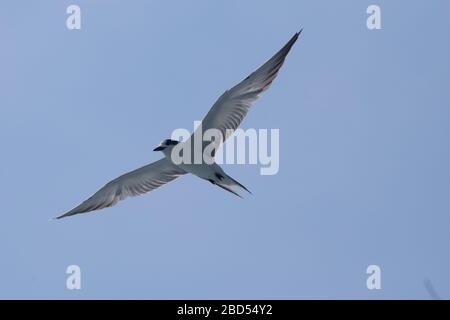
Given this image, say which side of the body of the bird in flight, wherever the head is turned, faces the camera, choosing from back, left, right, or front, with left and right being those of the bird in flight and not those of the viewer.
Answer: left
